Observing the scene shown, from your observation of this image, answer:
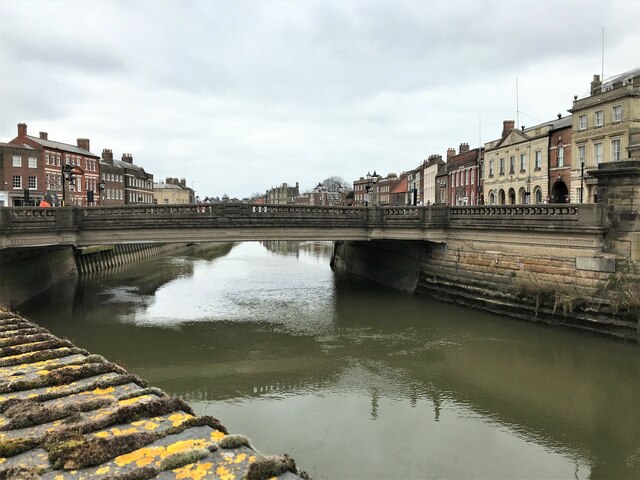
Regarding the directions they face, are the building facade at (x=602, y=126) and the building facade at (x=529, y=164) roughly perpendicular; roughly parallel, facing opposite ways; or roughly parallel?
roughly parallel

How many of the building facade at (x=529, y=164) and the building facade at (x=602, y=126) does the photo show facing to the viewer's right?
0

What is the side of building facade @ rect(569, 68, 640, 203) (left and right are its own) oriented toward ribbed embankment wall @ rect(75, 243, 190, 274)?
front

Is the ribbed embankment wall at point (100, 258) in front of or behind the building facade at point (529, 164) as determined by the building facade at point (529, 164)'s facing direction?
in front

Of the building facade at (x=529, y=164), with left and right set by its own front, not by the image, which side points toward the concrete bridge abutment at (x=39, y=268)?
front

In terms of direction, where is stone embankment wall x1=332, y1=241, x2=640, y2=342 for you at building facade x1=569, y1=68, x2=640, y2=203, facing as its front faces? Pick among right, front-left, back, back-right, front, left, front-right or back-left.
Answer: front-left

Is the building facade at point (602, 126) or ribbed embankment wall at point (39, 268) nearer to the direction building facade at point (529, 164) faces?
the ribbed embankment wall

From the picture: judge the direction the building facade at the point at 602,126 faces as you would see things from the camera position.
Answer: facing the viewer and to the left of the viewer

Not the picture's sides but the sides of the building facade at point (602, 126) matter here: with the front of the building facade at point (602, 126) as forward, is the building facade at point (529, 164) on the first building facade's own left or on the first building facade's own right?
on the first building facade's own right

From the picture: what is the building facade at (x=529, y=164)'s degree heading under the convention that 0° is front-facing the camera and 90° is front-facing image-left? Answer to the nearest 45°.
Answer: approximately 45°

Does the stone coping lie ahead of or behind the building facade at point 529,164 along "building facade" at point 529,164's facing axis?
ahead

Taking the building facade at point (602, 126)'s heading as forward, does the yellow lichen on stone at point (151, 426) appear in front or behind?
in front

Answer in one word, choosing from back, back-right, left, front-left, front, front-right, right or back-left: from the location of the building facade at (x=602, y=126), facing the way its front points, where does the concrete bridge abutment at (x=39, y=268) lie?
front

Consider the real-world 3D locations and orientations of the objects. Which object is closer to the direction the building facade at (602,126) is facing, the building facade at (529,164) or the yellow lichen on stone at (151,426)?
the yellow lichen on stone

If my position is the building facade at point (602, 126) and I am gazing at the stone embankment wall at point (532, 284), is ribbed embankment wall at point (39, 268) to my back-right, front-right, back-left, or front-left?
front-right
